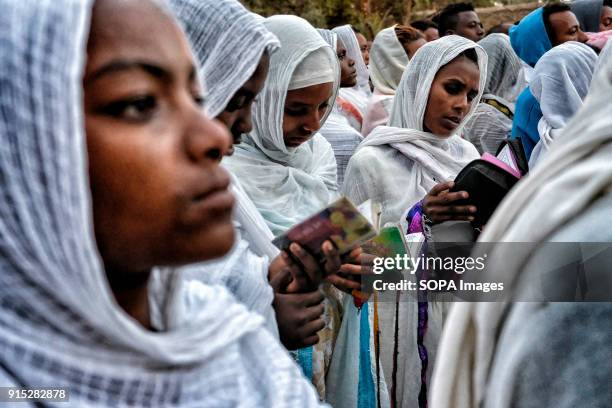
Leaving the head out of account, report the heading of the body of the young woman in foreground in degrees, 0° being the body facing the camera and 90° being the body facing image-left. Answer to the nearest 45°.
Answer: approximately 315°
